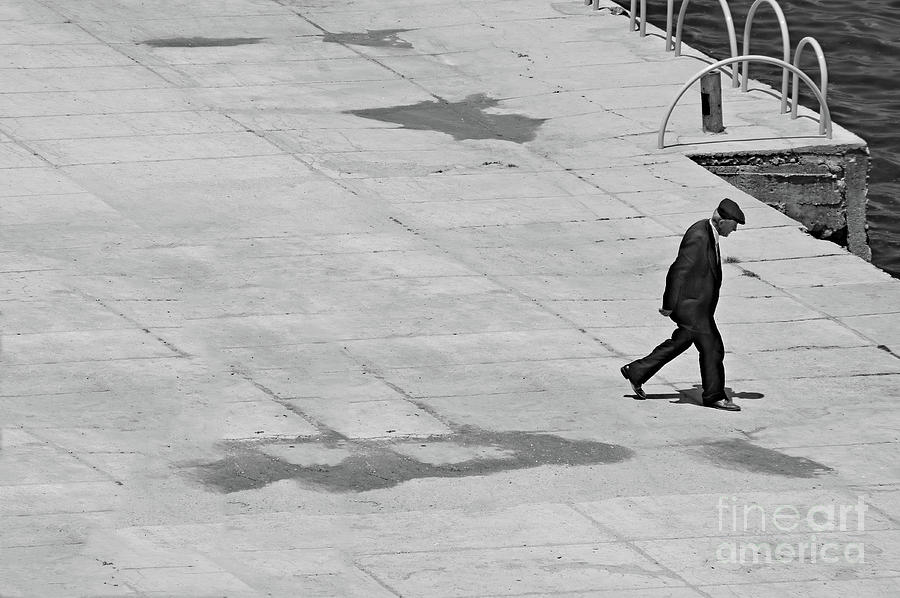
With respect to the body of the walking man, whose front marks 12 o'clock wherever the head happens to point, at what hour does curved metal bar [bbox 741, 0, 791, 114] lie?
The curved metal bar is roughly at 9 o'clock from the walking man.

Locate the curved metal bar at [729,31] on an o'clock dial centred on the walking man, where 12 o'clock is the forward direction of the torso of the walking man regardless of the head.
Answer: The curved metal bar is roughly at 9 o'clock from the walking man.

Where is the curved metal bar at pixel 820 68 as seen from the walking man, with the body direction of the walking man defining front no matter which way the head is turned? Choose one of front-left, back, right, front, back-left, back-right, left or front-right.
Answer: left

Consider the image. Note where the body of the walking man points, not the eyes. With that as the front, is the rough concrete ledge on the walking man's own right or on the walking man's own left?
on the walking man's own left

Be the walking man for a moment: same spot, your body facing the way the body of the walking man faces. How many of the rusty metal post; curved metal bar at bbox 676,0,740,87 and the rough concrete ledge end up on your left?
3

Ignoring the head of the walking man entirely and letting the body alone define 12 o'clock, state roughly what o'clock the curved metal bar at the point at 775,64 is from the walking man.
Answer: The curved metal bar is roughly at 9 o'clock from the walking man.

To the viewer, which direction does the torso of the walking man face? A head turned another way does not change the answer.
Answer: to the viewer's right

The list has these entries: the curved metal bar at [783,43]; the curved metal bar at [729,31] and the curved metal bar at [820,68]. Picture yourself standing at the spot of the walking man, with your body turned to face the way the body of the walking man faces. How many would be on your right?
0

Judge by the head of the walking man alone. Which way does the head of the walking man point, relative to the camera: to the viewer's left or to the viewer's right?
to the viewer's right

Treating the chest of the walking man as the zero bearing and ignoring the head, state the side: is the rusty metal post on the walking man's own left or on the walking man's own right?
on the walking man's own left
